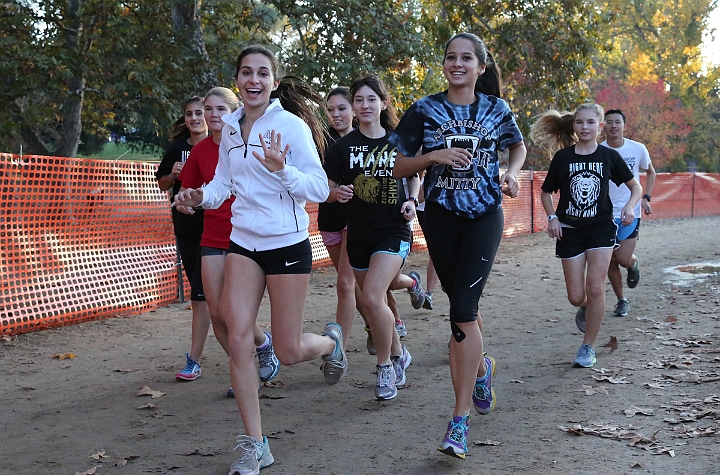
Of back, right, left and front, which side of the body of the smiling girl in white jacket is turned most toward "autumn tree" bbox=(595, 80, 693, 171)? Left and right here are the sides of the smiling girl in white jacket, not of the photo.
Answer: back

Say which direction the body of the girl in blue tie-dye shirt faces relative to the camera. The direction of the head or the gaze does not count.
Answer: toward the camera

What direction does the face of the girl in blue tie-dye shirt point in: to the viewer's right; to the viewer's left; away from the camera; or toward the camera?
toward the camera

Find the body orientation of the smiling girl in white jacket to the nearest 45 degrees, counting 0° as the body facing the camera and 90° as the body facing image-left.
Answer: approximately 45°

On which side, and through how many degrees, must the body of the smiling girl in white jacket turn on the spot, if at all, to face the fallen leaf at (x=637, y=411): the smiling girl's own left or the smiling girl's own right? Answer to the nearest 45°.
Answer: approximately 135° to the smiling girl's own left

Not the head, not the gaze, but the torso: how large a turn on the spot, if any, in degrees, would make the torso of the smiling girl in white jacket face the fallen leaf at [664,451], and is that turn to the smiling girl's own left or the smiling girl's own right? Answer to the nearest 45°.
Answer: approximately 135° to the smiling girl's own left

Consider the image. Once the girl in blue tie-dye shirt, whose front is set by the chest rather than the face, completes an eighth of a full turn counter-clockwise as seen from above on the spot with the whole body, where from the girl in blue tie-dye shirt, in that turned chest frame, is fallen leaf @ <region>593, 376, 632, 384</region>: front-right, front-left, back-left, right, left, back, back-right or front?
left

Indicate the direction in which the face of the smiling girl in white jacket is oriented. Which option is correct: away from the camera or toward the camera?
toward the camera

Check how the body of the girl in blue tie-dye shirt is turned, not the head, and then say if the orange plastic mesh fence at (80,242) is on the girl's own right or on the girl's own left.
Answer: on the girl's own right

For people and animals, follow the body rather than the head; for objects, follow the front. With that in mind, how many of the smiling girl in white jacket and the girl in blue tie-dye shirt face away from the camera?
0

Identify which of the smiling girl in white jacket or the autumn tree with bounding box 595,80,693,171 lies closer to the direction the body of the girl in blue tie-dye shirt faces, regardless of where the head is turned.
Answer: the smiling girl in white jacket
